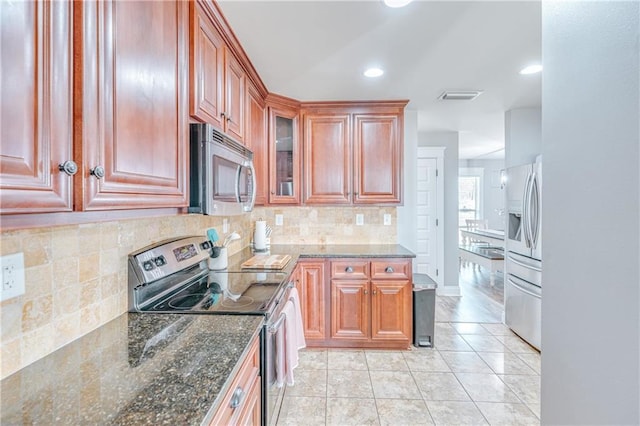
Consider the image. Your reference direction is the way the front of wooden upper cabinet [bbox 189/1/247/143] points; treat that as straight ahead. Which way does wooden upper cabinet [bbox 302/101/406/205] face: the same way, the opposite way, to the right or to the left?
to the right

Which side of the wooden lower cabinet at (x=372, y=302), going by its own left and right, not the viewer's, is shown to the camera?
front

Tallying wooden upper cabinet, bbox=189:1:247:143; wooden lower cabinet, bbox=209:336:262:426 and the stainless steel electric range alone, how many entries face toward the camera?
0

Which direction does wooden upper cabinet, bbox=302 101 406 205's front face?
toward the camera

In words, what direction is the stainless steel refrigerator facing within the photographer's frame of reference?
facing the viewer and to the left of the viewer

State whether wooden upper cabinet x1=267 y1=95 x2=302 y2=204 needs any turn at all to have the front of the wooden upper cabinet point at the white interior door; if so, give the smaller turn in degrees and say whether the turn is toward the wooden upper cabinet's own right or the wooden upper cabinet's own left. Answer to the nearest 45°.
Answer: approximately 90° to the wooden upper cabinet's own left

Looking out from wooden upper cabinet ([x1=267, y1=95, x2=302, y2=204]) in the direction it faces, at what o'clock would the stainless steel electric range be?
The stainless steel electric range is roughly at 2 o'clock from the wooden upper cabinet.

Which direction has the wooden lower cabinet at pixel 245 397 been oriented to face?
to the viewer's right

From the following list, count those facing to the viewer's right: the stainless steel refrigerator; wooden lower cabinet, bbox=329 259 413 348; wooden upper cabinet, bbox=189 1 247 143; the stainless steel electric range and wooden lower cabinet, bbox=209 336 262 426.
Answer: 3

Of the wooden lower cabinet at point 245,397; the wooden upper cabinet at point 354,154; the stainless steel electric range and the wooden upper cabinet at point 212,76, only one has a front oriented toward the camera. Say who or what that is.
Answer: the wooden upper cabinet at point 354,154

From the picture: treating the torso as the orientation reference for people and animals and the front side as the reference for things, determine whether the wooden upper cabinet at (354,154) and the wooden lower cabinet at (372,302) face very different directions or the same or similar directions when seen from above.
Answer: same or similar directions

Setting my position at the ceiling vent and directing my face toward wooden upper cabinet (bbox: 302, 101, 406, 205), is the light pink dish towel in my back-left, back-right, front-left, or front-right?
front-left

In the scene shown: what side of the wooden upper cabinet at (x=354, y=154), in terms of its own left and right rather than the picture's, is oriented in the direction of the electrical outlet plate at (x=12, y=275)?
front

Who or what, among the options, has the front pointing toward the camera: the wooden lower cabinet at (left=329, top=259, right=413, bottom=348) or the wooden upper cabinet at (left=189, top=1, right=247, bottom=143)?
the wooden lower cabinet

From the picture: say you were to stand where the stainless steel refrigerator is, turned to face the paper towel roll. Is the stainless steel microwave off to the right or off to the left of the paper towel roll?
left

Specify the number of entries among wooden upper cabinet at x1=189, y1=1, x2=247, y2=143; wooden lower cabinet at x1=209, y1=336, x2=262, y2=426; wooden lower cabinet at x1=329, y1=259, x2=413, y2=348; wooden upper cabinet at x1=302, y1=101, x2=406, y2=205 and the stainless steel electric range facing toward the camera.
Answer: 2

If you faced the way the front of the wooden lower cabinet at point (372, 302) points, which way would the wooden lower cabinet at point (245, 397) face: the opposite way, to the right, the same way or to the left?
to the left
